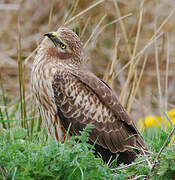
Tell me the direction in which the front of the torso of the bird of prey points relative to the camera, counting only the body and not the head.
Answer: to the viewer's left
